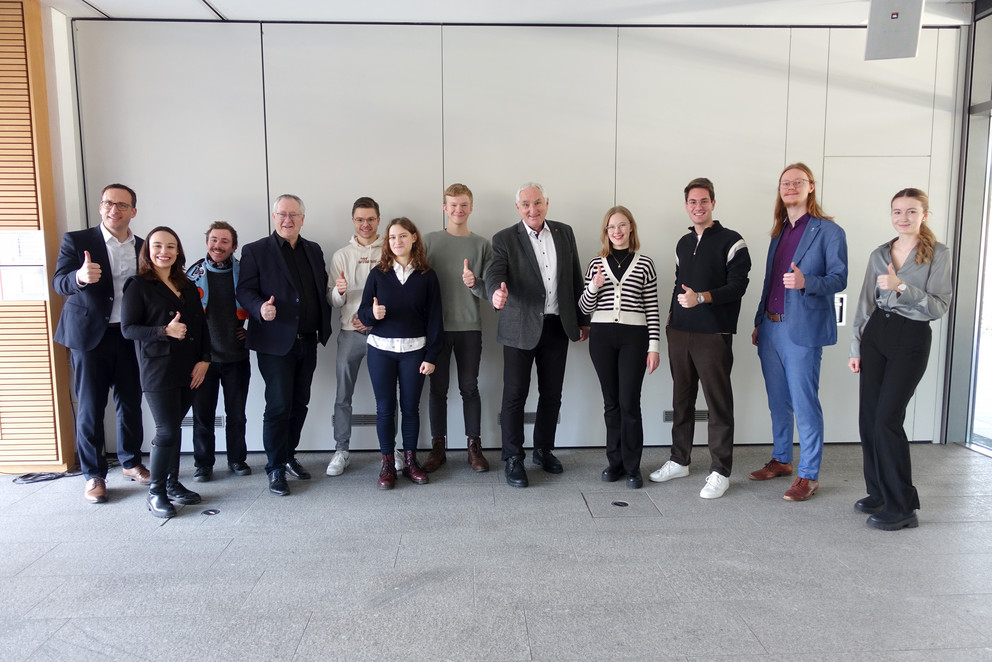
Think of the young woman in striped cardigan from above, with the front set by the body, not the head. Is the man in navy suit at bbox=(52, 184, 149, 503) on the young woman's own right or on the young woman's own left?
on the young woman's own right

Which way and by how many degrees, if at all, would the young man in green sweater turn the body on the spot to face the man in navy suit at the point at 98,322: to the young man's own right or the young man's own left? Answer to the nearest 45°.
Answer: approximately 90° to the young man's own right

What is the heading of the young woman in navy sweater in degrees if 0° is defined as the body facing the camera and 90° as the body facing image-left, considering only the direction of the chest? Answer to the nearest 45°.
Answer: approximately 0°

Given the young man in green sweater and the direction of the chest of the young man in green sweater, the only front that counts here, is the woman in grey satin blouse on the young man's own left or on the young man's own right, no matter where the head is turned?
on the young man's own left

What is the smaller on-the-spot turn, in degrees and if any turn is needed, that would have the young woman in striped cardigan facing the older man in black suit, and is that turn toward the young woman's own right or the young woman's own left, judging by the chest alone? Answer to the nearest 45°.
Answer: approximately 90° to the young woman's own right

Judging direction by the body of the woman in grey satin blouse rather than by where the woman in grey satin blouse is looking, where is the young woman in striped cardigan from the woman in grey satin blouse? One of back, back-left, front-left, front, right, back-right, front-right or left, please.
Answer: front-right

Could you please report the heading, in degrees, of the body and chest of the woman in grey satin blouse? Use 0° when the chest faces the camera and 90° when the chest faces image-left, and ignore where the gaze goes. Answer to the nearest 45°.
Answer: approximately 45°
